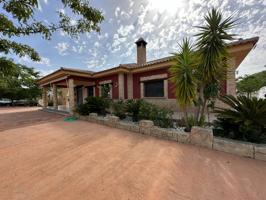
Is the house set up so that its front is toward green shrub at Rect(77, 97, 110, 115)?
yes

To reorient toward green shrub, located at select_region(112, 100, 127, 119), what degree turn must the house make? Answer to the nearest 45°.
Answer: approximately 45° to its left

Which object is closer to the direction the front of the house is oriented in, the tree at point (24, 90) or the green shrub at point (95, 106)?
the green shrub

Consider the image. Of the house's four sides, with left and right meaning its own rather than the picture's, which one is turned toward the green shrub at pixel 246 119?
left

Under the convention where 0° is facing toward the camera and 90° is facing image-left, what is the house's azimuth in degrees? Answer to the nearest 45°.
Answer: approximately 45°
